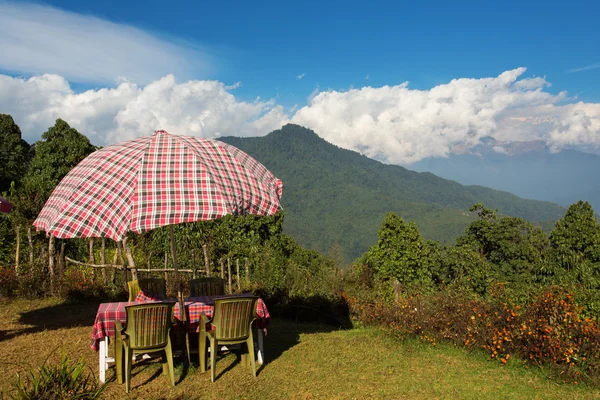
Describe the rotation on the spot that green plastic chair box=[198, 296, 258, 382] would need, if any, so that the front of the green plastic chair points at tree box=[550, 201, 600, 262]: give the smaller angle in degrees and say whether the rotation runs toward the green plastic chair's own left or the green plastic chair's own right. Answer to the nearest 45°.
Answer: approximately 45° to the green plastic chair's own right

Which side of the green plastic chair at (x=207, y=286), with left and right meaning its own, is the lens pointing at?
front

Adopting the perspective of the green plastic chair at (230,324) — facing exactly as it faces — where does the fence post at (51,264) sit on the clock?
The fence post is roughly at 11 o'clock from the green plastic chair.

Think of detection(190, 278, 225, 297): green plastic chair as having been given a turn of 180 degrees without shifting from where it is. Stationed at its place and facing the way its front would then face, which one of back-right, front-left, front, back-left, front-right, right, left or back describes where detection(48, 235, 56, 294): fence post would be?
front-left

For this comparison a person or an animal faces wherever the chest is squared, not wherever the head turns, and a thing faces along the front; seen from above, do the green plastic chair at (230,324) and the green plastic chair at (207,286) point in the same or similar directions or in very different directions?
very different directions

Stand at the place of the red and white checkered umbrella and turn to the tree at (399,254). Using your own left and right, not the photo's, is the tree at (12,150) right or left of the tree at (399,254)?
left

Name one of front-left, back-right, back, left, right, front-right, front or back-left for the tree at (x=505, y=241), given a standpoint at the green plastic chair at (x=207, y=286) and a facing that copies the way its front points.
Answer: back-left

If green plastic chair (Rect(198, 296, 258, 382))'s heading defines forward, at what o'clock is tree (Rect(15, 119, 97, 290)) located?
The tree is roughly at 11 o'clock from the green plastic chair.

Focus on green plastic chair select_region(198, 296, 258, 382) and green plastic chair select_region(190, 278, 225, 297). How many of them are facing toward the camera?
1

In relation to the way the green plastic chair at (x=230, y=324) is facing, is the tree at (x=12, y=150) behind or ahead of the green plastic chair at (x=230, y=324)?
ahead

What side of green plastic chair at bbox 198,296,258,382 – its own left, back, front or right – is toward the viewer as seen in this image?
back

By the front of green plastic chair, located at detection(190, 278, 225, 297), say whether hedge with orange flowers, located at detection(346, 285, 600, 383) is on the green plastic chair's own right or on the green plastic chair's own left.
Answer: on the green plastic chair's own left
